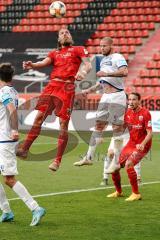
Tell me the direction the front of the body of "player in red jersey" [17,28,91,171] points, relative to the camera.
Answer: toward the camera

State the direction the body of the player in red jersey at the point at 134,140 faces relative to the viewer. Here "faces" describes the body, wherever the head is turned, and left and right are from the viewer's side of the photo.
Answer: facing the viewer and to the left of the viewer

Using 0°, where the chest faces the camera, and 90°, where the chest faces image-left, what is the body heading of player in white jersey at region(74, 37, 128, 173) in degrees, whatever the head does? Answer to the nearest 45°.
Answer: approximately 45°

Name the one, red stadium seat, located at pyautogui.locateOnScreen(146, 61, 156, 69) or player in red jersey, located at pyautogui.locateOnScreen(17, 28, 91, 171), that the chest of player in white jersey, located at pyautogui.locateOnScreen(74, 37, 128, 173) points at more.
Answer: the player in red jersey

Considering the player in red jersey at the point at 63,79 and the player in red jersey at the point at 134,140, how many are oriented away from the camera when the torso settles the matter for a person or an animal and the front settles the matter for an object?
0

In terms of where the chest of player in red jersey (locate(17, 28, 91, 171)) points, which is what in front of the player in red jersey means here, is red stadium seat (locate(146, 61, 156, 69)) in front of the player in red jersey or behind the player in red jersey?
behind

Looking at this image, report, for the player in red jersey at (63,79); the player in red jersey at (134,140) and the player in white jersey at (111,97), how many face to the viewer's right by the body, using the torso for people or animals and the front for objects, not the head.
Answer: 0

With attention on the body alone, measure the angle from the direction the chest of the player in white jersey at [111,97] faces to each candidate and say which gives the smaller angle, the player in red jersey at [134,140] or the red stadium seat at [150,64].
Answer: the player in red jersey

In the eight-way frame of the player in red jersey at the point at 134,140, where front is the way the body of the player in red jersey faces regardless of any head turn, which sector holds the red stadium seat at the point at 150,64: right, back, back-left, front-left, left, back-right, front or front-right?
back-right
